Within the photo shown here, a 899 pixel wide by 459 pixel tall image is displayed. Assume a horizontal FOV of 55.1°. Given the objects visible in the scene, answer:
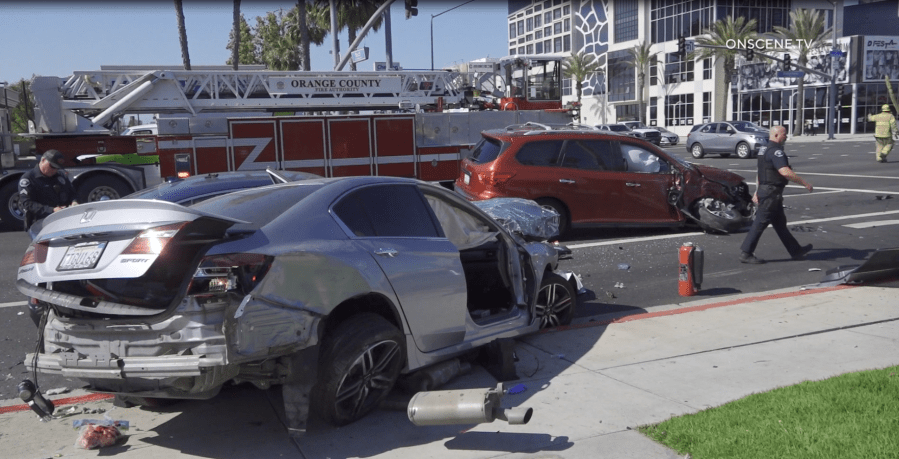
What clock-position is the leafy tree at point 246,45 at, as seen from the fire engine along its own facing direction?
The leafy tree is roughly at 3 o'clock from the fire engine.

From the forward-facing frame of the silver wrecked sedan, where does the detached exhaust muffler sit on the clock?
The detached exhaust muffler is roughly at 2 o'clock from the silver wrecked sedan.

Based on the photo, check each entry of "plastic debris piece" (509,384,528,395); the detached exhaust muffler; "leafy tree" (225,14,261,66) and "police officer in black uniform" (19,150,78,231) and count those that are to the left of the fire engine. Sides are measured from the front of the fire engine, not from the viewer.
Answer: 3

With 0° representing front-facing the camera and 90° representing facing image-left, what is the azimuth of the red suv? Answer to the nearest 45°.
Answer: approximately 270°

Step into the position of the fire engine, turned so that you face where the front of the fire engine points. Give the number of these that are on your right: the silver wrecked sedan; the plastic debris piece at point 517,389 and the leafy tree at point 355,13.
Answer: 1

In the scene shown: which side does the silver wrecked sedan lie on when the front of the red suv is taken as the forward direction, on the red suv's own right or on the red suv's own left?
on the red suv's own right

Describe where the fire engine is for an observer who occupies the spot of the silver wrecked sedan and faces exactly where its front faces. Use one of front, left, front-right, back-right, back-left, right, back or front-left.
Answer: front-left

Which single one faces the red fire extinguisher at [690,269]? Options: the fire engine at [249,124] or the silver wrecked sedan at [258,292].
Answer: the silver wrecked sedan

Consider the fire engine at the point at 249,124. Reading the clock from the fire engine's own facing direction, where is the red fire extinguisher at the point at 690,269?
The red fire extinguisher is roughly at 8 o'clock from the fire engine.

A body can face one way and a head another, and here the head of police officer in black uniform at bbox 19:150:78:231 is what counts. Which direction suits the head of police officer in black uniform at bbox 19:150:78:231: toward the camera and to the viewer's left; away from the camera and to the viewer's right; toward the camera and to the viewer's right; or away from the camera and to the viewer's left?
toward the camera and to the viewer's right

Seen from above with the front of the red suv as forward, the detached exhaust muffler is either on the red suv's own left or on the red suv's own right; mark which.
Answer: on the red suv's own right

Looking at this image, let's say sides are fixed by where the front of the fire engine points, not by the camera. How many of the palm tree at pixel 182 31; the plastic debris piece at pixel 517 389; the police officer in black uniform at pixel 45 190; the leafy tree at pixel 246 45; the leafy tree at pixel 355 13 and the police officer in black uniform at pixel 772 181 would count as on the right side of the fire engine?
3

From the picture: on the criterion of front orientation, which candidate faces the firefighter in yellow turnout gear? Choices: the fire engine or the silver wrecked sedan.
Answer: the silver wrecked sedan

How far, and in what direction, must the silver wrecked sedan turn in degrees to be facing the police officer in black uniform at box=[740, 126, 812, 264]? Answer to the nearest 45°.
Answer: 0° — it already faces them

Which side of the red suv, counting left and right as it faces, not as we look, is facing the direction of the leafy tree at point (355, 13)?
left

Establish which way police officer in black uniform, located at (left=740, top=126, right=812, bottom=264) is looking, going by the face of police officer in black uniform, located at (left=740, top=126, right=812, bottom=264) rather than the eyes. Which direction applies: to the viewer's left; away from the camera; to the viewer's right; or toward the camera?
to the viewer's right

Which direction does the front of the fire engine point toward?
to the viewer's left
